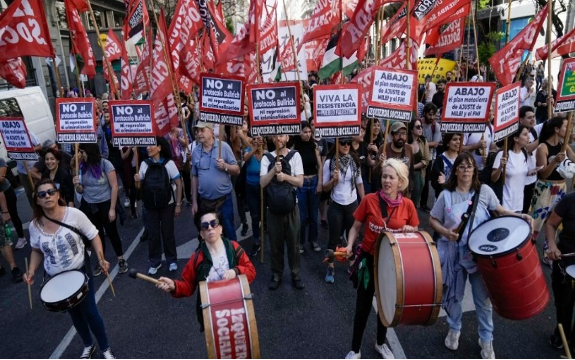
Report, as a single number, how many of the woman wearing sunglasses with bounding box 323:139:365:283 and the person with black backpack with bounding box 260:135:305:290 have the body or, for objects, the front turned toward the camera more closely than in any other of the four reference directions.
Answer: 2

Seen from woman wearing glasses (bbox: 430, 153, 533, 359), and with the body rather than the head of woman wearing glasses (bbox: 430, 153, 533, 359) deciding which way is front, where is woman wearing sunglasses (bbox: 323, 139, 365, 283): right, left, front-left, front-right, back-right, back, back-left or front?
back-right

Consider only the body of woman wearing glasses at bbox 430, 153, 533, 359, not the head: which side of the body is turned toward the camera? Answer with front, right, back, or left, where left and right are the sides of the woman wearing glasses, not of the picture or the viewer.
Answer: front

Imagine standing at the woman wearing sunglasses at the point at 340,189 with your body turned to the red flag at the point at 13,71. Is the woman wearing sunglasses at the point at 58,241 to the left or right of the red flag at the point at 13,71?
left

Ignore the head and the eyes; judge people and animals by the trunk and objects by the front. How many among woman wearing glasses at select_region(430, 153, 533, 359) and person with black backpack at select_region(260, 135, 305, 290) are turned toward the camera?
2

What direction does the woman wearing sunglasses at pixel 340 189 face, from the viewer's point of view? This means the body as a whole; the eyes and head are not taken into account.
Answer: toward the camera

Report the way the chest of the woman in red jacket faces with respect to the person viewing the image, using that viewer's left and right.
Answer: facing the viewer

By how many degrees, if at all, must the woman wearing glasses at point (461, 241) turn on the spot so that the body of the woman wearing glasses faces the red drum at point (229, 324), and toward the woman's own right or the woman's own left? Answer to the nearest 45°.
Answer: approximately 45° to the woman's own right

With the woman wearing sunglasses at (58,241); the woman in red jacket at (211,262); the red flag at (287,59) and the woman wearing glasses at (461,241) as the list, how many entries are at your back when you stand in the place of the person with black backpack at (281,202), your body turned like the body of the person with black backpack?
1

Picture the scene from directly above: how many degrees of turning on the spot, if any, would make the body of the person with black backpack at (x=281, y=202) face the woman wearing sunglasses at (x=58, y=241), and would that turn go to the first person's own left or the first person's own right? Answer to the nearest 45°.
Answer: approximately 45° to the first person's own right

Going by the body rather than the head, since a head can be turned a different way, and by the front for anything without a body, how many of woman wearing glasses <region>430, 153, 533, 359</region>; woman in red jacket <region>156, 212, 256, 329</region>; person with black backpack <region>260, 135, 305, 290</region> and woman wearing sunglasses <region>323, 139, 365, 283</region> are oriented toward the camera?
4

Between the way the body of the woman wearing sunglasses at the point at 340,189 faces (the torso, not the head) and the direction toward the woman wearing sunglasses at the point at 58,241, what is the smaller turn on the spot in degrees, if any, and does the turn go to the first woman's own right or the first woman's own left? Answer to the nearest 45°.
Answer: approximately 45° to the first woman's own right

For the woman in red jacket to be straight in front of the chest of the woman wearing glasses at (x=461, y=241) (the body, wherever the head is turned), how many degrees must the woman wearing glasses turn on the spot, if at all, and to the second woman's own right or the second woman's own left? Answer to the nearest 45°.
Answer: approximately 45° to the second woman's own right

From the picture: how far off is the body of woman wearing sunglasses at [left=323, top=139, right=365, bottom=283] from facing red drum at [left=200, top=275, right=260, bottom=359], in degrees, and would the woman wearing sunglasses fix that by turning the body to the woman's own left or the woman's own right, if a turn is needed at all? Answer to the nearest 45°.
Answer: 0° — they already face it

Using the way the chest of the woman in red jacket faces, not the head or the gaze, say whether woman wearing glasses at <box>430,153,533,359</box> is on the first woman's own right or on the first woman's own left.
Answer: on the first woman's own left
